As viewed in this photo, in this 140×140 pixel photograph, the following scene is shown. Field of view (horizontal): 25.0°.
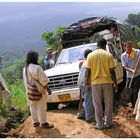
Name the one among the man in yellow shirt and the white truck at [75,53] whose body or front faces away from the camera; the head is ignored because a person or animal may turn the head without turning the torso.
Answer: the man in yellow shirt

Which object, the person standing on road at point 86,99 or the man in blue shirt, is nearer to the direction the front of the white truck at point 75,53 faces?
the person standing on road

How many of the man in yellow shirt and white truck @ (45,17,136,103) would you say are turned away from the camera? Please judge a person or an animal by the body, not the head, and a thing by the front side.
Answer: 1

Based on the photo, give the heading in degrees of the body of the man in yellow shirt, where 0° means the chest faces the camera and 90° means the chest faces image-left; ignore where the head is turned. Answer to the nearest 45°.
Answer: approximately 180°

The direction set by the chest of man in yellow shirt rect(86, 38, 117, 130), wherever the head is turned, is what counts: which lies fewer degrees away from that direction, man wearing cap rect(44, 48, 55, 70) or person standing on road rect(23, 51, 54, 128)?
the man wearing cap

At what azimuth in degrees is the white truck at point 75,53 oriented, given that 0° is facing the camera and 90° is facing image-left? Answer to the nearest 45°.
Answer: approximately 45°
